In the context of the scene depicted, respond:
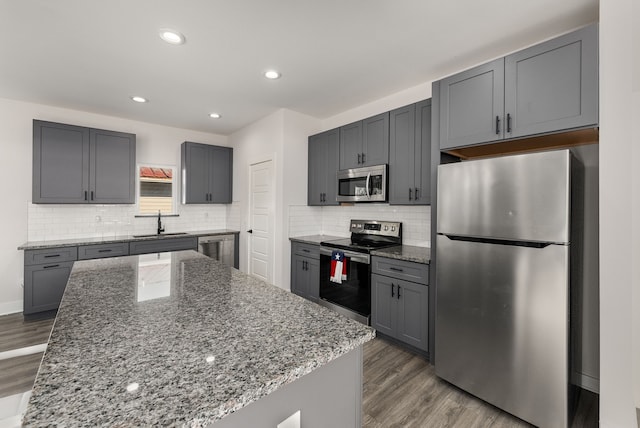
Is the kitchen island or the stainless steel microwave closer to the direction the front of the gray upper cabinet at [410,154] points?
the kitchen island

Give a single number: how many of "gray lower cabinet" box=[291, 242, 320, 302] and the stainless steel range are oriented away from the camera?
0

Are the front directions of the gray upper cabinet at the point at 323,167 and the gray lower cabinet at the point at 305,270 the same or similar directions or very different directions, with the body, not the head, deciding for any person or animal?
same or similar directions

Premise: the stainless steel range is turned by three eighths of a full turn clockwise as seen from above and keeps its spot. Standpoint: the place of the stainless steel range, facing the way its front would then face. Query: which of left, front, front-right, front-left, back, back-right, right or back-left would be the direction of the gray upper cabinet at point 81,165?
left

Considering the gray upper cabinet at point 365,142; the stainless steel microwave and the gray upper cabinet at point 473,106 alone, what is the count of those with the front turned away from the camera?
0

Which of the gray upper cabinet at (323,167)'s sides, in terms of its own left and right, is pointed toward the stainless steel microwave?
left

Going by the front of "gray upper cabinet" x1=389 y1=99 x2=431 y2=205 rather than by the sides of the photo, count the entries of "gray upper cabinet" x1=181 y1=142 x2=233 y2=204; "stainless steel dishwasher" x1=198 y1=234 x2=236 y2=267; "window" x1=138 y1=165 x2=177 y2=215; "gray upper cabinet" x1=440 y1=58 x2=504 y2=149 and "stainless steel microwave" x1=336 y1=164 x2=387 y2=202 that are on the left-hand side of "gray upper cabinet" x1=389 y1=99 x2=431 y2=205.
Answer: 1

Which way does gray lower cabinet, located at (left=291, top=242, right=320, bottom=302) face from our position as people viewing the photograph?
facing the viewer and to the left of the viewer

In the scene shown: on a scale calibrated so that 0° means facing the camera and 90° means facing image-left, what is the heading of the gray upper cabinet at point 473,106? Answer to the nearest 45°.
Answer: approximately 45°

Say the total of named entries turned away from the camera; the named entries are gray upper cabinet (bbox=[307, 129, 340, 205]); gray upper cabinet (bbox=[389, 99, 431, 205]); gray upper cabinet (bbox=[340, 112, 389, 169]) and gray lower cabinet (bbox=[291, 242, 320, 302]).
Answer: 0

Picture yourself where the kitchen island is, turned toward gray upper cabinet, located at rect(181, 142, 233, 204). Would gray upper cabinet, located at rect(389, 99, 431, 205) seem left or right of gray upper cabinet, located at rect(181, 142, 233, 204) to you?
right
